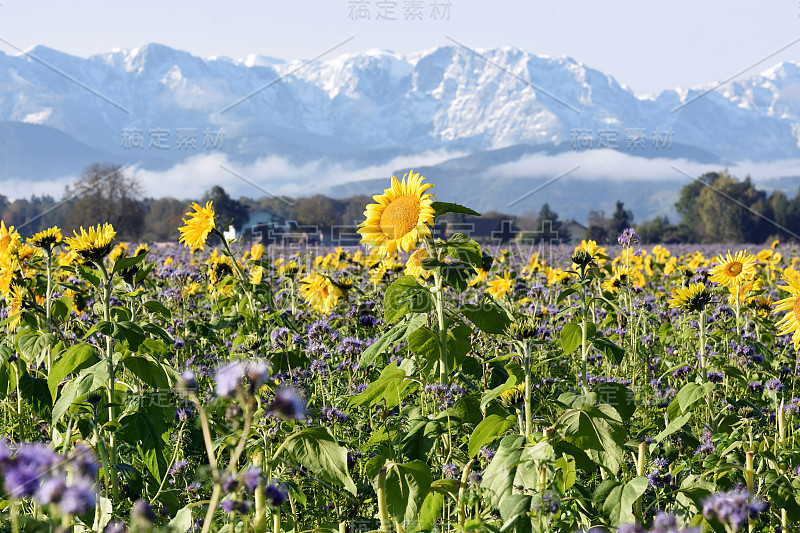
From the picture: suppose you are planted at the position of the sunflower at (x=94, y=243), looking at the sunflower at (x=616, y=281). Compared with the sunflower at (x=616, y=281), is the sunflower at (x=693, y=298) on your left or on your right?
right

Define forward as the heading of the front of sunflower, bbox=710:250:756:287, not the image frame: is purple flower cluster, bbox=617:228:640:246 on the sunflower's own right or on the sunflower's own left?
on the sunflower's own right

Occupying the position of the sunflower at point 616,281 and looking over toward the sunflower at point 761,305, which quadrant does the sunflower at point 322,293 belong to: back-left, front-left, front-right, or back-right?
back-right

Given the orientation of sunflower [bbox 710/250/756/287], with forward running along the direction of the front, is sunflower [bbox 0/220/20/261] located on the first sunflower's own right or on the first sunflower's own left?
on the first sunflower's own right

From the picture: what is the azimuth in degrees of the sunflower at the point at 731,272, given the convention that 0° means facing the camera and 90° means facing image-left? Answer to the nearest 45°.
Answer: approximately 0°

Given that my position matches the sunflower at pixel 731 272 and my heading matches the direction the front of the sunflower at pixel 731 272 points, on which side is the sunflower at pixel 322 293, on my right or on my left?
on my right

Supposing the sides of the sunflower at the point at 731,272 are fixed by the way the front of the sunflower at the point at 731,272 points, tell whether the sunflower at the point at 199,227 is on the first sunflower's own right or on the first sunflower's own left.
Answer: on the first sunflower's own right

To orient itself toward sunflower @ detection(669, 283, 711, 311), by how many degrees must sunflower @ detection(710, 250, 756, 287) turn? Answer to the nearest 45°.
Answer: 0° — it already faces it
